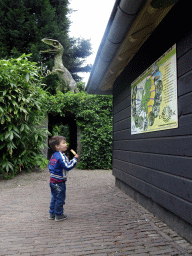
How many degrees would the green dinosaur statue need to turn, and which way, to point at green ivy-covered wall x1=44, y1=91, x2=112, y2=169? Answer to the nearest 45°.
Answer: approximately 90° to its left

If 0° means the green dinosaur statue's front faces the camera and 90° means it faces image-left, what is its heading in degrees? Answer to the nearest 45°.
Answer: approximately 90°

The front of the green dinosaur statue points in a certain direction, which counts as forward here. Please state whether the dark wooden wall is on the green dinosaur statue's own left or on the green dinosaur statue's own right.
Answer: on the green dinosaur statue's own left

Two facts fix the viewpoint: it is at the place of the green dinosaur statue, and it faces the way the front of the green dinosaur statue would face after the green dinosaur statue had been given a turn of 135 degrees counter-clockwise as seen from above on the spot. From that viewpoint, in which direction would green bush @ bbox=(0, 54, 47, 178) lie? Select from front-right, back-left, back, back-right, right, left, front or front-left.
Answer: front-right

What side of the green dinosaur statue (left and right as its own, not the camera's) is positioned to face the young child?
left

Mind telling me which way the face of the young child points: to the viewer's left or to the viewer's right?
to the viewer's right

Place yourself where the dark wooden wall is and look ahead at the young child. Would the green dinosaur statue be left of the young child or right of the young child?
right
